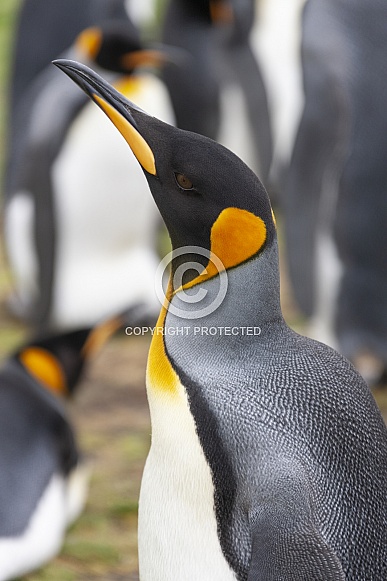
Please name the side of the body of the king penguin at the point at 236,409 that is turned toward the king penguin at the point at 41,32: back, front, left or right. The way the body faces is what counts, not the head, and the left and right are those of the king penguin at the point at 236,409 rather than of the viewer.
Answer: right

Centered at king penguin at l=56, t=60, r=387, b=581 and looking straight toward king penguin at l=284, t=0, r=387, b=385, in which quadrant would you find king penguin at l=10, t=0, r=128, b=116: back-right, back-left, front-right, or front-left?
front-left

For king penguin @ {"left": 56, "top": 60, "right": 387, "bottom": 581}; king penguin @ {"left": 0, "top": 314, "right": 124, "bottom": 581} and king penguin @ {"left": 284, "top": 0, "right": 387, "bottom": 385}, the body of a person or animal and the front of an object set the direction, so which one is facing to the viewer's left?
king penguin @ {"left": 56, "top": 60, "right": 387, "bottom": 581}

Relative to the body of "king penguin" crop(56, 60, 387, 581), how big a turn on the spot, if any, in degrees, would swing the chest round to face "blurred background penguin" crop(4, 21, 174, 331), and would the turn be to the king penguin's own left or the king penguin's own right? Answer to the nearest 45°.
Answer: approximately 90° to the king penguin's own right

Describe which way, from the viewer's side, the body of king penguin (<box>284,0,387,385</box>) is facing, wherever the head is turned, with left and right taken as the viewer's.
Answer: facing away from the viewer

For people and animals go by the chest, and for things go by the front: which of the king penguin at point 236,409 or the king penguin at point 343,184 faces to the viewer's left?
the king penguin at point 236,409

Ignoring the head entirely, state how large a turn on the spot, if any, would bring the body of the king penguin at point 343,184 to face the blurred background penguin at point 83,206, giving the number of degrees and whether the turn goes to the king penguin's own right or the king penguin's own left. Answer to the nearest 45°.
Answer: approximately 90° to the king penguin's own left

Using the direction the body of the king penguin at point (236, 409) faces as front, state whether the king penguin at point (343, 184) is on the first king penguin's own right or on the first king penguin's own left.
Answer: on the first king penguin's own right

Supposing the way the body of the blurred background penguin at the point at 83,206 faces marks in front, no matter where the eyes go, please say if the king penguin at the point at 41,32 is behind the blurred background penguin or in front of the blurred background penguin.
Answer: behind

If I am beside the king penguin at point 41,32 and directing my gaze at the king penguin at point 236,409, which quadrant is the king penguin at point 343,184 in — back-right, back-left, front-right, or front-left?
front-left

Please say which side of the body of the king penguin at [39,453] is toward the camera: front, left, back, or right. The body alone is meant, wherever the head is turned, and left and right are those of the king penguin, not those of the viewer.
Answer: right

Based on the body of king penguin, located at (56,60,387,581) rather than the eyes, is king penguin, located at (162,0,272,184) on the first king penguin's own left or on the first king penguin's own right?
on the first king penguin's own right
